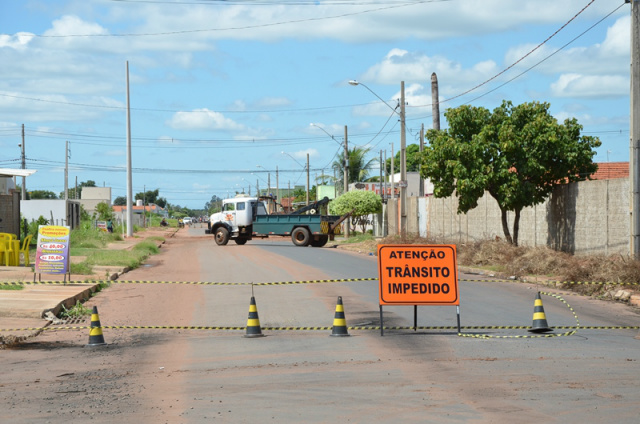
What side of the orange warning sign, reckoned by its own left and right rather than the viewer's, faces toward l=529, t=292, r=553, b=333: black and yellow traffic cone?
left

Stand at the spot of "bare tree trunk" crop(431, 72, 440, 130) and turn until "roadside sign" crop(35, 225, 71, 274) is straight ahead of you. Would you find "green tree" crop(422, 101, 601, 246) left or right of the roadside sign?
left

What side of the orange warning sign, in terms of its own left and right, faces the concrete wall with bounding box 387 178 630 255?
back

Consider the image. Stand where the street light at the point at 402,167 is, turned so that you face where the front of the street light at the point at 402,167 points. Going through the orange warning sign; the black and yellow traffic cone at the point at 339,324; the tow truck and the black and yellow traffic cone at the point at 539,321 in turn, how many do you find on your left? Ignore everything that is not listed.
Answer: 3

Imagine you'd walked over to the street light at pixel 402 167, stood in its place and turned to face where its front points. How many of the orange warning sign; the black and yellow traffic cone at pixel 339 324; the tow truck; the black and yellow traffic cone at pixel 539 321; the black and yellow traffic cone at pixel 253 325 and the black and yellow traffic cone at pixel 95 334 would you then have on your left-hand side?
5

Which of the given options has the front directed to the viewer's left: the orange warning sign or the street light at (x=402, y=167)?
the street light

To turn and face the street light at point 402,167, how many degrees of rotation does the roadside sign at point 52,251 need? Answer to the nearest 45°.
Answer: approximately 135° to its left

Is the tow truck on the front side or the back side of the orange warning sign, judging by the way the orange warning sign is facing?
on the back side

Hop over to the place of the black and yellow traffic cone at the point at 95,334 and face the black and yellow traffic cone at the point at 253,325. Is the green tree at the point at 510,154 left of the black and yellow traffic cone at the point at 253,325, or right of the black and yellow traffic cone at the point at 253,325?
left

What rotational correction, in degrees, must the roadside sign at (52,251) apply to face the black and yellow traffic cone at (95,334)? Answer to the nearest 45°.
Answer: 0° — it already faces it

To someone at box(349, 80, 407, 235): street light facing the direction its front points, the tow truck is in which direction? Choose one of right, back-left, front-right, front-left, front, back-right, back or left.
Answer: front-right

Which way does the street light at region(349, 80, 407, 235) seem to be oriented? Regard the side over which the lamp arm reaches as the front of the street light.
to the viewer's left

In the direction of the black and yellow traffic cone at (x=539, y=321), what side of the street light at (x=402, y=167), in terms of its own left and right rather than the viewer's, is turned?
left

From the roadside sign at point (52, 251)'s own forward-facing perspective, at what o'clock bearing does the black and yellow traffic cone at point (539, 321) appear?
The black and yellow traffic cone is roughly at 11 o'clock from the roadside sign.

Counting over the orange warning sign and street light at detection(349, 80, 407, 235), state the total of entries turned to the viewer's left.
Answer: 1

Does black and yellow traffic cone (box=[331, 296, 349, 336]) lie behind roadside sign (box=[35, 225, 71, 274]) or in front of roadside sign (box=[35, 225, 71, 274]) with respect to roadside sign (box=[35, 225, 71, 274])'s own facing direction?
in front

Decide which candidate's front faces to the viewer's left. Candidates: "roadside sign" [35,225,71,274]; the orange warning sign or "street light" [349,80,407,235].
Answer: the street light

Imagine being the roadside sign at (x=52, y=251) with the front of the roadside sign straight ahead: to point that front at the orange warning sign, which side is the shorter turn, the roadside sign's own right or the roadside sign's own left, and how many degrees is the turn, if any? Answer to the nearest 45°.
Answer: approximately 45° to the roadside sign's own left

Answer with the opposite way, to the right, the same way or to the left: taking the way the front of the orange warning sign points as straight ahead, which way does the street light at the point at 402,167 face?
to the right
